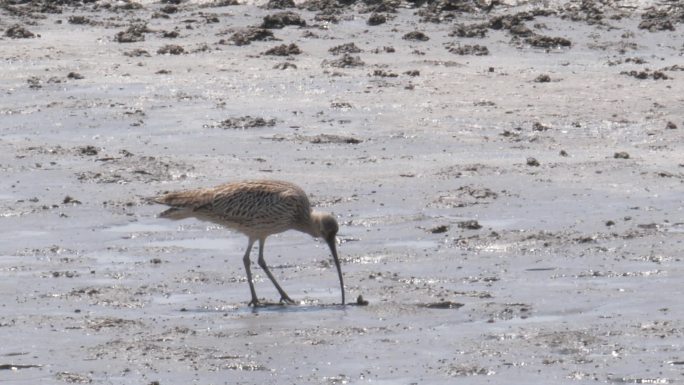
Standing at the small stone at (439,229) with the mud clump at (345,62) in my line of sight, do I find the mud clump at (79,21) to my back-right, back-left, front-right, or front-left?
front-left

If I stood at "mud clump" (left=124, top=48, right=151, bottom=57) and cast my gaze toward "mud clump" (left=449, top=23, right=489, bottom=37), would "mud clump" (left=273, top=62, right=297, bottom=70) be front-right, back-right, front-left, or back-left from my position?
front-right

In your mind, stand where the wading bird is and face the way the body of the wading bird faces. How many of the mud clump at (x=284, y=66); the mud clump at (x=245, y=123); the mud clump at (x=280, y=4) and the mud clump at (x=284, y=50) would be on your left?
4

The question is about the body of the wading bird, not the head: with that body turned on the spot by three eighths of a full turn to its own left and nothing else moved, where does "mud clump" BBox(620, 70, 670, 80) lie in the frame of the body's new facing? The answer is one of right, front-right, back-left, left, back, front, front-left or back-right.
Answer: right

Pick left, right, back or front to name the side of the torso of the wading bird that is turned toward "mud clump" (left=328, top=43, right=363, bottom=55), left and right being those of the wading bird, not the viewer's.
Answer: left

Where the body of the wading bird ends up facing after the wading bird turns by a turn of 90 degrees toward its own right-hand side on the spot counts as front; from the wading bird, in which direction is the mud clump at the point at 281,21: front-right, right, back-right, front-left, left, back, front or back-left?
back

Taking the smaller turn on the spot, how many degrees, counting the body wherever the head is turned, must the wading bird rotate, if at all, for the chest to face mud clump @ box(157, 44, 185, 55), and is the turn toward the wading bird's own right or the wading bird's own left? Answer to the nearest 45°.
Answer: approximately 90° to the wading bird's own left

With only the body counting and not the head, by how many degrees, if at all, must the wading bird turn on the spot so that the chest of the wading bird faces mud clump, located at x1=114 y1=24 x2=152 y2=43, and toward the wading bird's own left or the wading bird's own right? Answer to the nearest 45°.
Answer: approximately 90° to the wading bird's own left

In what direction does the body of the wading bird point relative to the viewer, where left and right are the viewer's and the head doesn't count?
facing to the right of the viewer

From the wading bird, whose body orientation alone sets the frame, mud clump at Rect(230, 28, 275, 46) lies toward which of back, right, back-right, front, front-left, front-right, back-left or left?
left

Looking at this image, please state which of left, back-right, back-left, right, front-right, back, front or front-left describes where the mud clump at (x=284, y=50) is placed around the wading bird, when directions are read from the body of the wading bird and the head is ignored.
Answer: left

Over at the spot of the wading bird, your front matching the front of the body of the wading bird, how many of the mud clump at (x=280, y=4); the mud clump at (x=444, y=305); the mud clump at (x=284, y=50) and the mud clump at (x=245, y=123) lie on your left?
3

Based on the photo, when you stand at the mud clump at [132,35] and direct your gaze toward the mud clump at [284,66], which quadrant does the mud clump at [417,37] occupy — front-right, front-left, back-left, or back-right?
front-left
